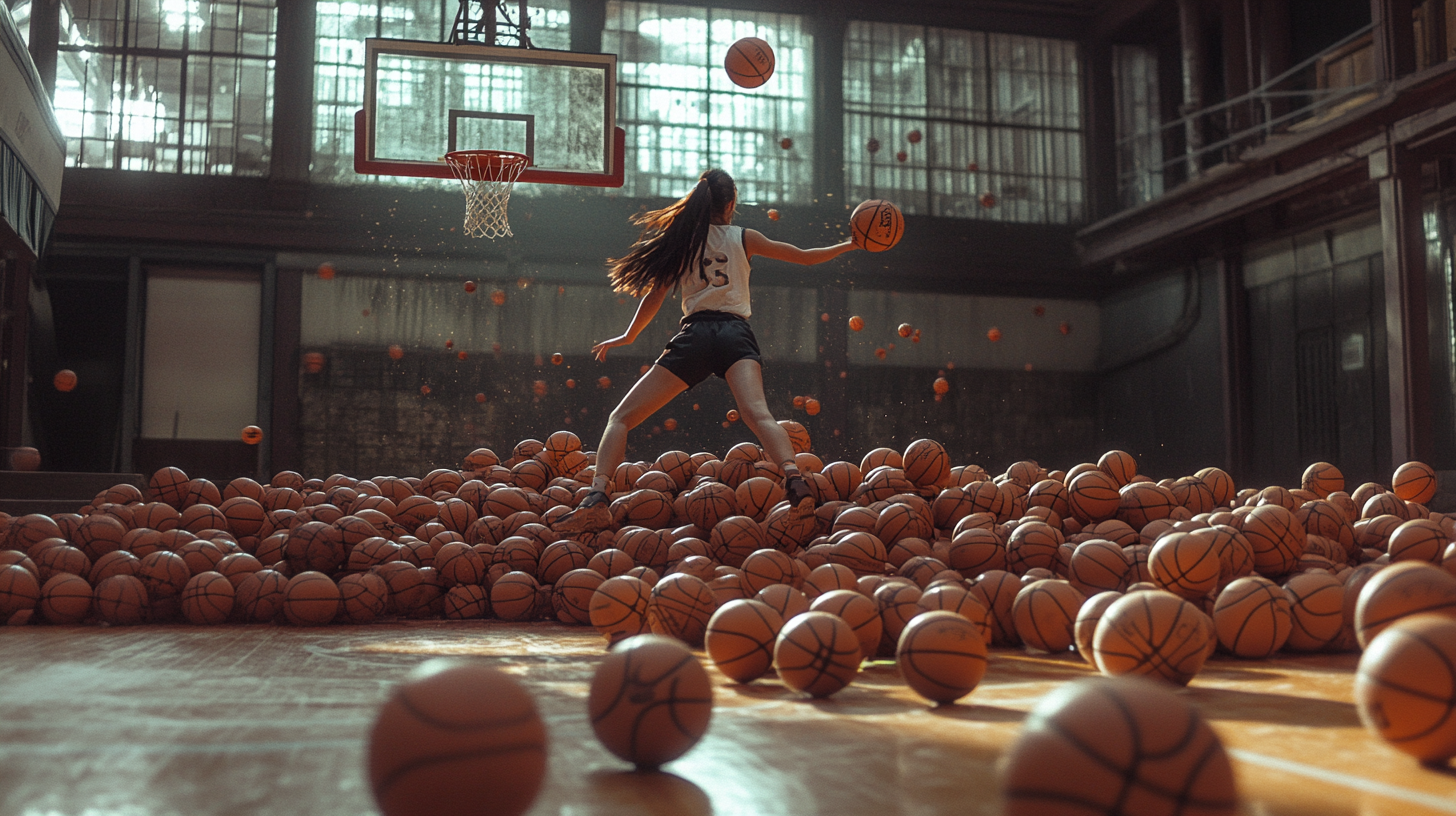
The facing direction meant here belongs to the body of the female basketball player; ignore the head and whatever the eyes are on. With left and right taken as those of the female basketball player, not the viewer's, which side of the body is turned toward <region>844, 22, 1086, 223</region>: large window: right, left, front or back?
front

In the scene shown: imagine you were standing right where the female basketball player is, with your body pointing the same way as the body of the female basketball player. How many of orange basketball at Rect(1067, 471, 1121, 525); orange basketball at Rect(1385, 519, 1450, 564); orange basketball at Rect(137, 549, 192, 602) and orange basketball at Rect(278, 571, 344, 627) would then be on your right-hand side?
2

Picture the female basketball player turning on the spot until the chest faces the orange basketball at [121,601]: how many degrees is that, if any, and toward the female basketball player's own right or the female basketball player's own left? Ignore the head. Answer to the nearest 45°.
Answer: approximately 90° to the female basketball player's own left

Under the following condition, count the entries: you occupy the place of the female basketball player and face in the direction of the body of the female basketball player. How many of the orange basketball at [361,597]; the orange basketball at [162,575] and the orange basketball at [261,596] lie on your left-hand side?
3

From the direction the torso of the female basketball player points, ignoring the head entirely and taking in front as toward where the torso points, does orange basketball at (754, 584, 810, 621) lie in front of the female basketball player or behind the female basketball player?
behind

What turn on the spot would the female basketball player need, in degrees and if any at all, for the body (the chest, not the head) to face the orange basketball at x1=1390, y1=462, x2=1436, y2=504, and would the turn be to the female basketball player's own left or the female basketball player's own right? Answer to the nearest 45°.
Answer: approximately 90° to the female basketball player's own right

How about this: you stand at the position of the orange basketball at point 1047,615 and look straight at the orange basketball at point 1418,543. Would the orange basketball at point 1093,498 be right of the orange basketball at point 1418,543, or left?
left

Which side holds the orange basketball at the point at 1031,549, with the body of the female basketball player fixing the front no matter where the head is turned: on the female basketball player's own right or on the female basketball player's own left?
on the female basketball player's own right

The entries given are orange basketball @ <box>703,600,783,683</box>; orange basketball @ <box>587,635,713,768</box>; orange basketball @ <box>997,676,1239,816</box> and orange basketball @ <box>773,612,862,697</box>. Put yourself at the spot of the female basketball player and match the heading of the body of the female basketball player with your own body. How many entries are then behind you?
4

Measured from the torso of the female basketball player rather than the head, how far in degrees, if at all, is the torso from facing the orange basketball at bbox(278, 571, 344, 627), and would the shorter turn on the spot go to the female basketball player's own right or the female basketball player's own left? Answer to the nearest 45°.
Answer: approximately 90° to the female basketball player's own left

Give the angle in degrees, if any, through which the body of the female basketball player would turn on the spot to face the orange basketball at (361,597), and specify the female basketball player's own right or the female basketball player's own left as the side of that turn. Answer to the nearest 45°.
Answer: approximately 90° to the female basketball player's own left

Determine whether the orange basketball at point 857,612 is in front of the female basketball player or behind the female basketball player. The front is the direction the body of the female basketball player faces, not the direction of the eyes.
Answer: behind

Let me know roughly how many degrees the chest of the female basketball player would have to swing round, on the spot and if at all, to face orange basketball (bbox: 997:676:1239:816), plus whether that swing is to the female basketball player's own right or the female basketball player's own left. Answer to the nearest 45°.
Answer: approximately 180°

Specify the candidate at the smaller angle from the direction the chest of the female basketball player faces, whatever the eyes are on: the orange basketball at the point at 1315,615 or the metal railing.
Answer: the metal railing

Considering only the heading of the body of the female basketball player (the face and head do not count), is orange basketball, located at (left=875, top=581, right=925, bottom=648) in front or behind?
behind

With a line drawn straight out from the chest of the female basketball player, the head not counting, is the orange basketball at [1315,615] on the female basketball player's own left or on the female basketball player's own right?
on the female basketball player's own right

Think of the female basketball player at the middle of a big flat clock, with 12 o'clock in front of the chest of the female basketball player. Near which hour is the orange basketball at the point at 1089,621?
The orange basketball is roughly at 5 o'clock from the female basketball player.

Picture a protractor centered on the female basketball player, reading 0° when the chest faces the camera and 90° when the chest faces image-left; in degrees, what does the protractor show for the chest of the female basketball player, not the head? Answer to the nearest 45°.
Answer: approximately 180°

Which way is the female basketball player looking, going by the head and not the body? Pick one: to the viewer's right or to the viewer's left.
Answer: to the viewer's right

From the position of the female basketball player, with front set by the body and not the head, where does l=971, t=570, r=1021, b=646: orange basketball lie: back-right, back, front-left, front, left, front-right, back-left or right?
back-right
